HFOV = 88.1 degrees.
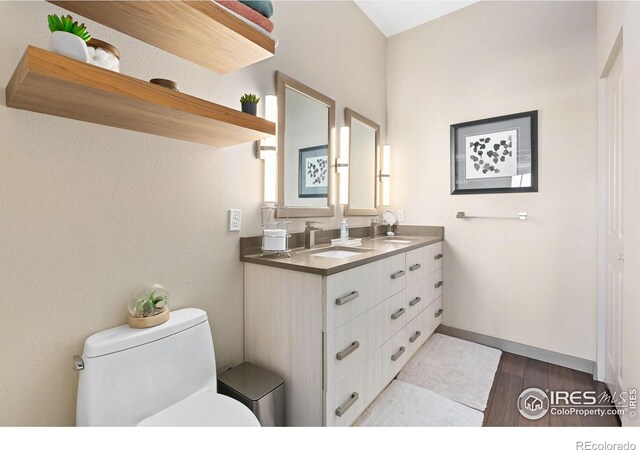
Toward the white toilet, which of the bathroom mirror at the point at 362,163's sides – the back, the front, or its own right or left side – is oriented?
right

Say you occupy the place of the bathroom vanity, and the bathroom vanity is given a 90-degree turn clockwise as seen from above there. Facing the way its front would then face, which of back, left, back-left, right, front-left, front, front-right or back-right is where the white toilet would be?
front

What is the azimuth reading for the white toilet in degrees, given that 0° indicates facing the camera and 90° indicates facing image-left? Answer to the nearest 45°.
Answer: approximately 315°

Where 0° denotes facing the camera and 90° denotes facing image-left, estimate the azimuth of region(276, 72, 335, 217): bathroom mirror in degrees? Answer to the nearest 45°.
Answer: approximately 315°

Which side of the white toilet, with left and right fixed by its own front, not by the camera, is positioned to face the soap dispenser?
left

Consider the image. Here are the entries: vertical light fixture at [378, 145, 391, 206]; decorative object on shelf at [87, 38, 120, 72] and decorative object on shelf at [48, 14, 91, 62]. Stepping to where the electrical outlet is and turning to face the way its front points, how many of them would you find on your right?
2

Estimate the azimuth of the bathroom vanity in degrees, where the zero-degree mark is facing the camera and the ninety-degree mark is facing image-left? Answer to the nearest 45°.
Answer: approximately 315°

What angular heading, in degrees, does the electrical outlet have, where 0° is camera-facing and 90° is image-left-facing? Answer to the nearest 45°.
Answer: approximately 315°

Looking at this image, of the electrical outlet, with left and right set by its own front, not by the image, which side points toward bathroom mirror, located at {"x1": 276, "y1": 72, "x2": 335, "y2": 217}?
left
